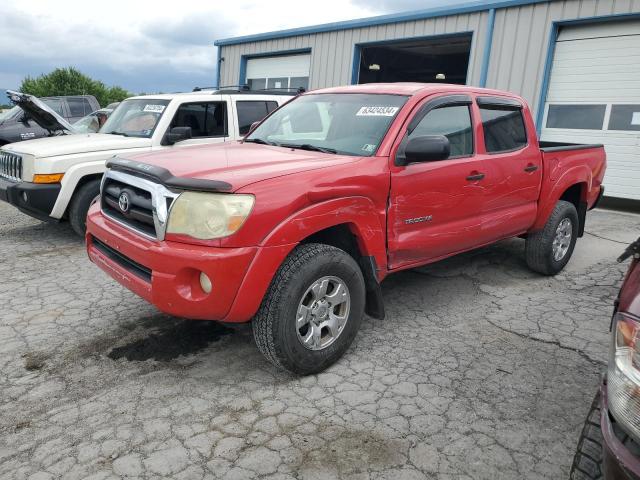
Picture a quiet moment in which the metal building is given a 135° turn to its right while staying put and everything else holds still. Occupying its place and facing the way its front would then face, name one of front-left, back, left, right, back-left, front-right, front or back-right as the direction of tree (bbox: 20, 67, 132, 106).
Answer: front-left

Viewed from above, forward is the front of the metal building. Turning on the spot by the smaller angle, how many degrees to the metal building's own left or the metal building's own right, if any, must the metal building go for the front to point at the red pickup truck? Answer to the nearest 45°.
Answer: approximately 45° to the metal building's own left

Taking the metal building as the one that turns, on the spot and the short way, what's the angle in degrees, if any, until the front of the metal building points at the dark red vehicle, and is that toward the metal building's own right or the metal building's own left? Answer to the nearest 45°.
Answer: approximately 45° to the metal building's own left

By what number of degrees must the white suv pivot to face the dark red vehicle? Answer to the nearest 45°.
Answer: approximately 45° to its left

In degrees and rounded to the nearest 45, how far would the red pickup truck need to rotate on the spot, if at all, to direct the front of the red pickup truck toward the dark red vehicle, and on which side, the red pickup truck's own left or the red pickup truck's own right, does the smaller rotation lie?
approximately 90° to the red pickup truck's own left

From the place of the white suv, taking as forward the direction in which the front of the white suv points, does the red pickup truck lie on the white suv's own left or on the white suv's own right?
on the white suv's own left

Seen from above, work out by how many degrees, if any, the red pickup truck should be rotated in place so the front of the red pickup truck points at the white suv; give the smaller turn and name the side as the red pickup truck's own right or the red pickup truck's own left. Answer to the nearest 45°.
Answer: approximately 90° to the red pickup truck's own right

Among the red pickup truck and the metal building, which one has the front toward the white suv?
the metal building

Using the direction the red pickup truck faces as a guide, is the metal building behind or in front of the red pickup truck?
behind

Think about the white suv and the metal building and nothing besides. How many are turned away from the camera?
0

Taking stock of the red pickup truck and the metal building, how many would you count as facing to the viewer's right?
0
